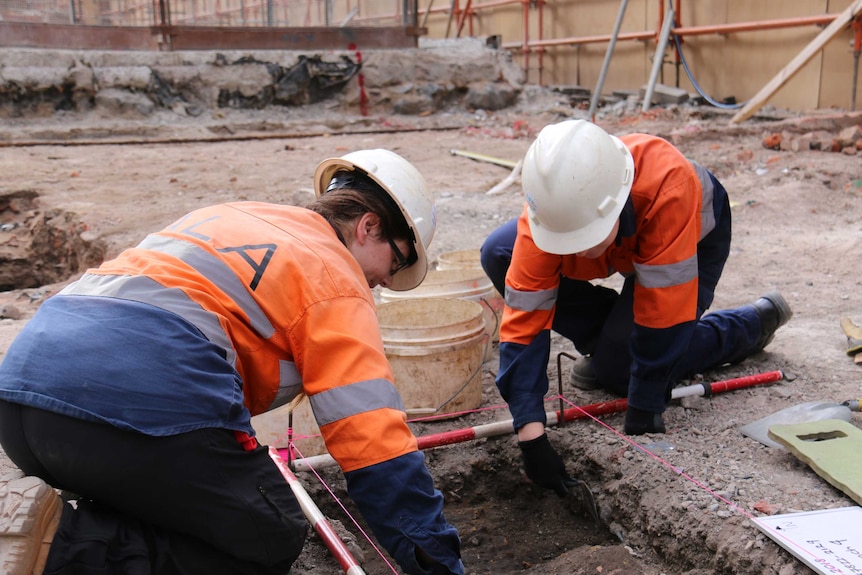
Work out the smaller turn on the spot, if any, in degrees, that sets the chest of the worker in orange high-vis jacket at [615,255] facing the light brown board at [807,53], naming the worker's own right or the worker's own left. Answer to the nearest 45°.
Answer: approximately 135° to the worker's own right

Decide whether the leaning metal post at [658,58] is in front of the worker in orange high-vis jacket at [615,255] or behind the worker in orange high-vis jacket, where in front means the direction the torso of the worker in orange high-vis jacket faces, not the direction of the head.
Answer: behind

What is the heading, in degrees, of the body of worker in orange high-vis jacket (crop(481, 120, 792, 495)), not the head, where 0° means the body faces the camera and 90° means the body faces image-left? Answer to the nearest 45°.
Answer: approximately 45°

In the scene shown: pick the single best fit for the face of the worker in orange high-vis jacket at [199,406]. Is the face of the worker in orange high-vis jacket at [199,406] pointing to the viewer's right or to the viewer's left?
to the viewer's right

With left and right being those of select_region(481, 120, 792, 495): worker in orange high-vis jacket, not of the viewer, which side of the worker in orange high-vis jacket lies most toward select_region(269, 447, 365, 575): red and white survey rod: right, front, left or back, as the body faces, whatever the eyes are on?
front

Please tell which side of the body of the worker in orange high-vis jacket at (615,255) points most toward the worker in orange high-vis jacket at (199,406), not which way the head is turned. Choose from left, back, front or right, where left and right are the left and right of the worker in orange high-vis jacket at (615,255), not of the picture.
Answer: front

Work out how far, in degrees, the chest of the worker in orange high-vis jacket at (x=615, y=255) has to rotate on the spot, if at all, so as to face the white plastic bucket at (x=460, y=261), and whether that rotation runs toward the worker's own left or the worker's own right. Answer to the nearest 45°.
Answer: approximately 90° to the worker's own right

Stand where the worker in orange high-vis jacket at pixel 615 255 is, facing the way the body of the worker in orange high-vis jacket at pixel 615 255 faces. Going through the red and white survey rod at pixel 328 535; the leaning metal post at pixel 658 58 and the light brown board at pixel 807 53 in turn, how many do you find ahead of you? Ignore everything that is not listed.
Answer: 1
